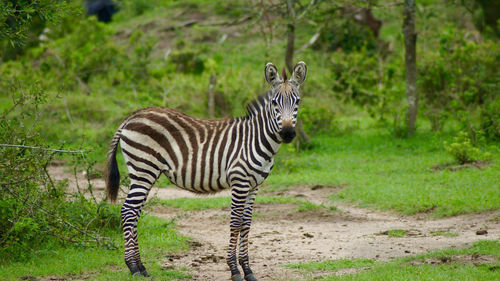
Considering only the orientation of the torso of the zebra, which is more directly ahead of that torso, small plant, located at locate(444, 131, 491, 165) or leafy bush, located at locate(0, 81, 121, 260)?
the small plant

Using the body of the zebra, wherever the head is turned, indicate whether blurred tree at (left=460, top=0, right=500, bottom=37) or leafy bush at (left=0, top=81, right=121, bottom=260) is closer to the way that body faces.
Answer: the blurred tree

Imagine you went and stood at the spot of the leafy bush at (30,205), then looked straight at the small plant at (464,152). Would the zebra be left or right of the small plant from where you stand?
right

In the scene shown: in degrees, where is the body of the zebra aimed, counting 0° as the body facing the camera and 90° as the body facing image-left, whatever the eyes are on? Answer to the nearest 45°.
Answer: approximately 270°

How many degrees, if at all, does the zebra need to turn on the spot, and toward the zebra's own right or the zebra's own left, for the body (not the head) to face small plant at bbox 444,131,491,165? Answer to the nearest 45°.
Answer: approximately 45° to the zebra's own left

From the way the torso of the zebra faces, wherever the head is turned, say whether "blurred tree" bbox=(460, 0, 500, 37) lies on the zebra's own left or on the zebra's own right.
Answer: on the zebra's own left

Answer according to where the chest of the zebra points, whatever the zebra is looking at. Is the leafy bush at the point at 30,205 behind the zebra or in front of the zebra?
behind
